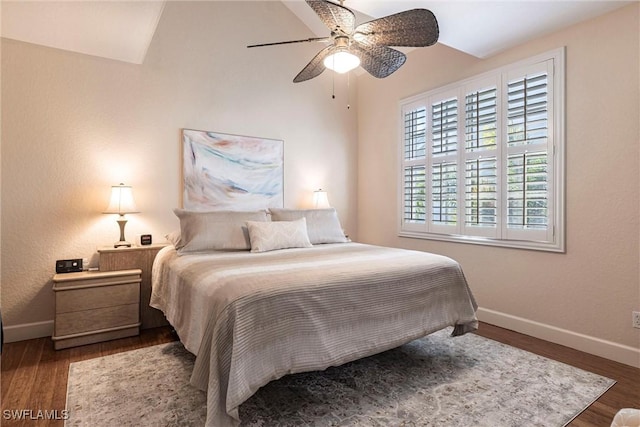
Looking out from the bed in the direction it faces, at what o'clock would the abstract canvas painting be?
The abstract canvas painting is roughly at 7 o'clock from the bed.

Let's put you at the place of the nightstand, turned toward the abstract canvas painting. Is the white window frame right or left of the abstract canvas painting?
right

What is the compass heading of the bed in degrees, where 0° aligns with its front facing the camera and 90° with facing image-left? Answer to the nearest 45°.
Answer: approximately 315°

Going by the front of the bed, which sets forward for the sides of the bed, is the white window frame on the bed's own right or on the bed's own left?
on the bed's own left

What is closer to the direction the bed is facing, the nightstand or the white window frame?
the white window frame
